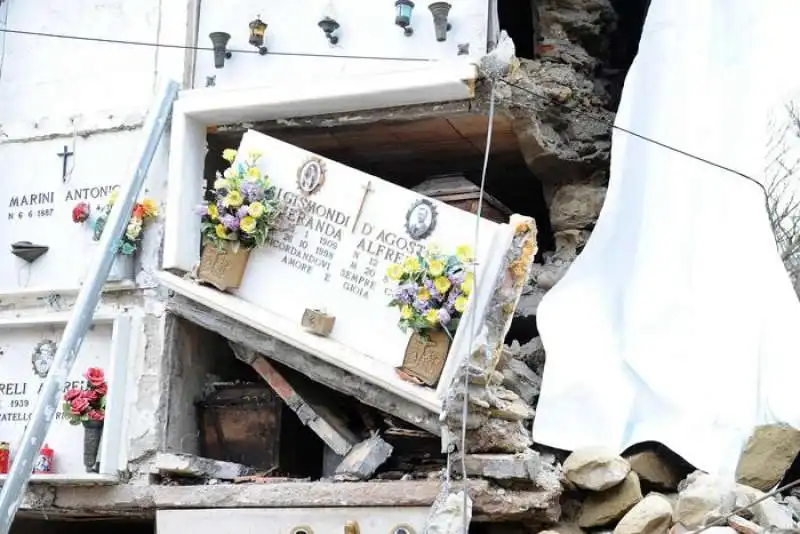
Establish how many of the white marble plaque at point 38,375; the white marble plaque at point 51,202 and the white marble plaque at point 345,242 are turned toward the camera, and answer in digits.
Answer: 3

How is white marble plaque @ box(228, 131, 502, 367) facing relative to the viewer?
toward the camera

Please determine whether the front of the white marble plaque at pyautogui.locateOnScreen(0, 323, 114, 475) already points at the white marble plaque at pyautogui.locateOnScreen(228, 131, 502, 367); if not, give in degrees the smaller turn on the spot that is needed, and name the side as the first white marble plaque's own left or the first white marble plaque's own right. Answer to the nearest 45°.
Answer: approximately 45° to the first white marble plaque's own left

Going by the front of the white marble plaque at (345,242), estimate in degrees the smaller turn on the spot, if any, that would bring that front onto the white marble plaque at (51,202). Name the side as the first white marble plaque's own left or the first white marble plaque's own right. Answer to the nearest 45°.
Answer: approximately 135° to the first white marble plaque's own right

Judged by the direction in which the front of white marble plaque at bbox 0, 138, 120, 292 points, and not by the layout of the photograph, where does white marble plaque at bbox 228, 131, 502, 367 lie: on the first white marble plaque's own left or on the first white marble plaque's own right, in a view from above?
on the first white marble plaque's own left
